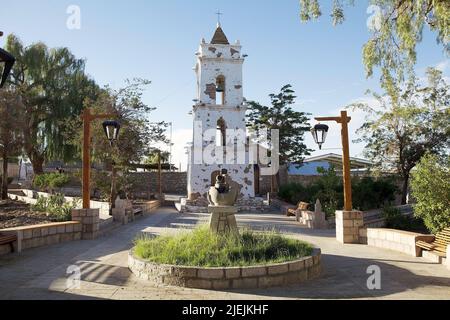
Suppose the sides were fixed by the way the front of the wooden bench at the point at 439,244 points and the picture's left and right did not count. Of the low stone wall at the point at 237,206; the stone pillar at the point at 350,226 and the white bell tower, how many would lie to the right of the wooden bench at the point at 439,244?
3

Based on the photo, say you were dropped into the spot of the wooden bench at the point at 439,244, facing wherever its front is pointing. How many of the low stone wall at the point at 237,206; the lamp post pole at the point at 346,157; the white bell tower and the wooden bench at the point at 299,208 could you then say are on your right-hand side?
4

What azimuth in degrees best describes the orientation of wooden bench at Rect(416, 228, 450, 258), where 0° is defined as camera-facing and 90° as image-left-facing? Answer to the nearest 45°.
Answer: approximately 45°

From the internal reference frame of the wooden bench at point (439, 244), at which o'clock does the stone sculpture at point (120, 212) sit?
The stone sculpture is roughly at 2 o'clock from the wooden bench.

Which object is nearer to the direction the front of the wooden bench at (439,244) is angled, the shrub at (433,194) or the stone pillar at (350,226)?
the stone pillar

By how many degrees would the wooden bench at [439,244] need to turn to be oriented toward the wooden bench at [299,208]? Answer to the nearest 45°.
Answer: approximately 90° to its right

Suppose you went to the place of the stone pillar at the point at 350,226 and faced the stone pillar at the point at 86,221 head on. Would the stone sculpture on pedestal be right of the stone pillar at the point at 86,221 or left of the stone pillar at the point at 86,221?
left

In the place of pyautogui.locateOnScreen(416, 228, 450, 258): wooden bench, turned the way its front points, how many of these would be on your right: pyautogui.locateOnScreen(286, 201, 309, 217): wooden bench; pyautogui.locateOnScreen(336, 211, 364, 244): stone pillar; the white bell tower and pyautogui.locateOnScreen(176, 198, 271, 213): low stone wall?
4

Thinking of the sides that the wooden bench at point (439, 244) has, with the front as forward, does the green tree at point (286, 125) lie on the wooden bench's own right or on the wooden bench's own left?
on the wooden bench's own right
